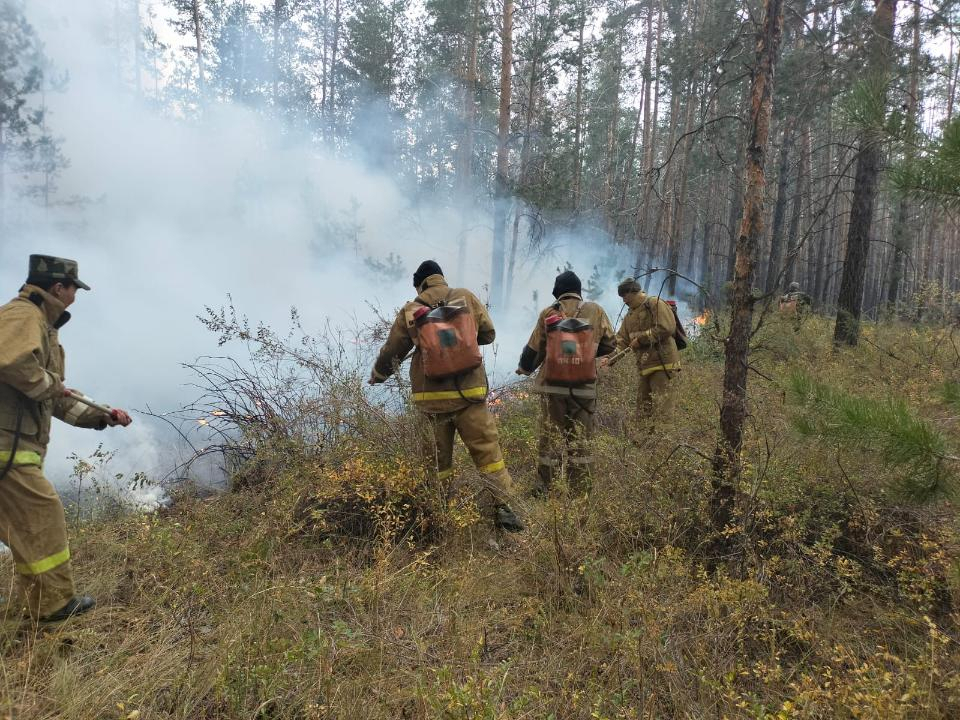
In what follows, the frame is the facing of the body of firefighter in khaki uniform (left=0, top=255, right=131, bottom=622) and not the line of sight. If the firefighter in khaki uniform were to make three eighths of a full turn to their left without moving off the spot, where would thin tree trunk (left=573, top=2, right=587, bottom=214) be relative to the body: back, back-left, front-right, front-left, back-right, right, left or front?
right

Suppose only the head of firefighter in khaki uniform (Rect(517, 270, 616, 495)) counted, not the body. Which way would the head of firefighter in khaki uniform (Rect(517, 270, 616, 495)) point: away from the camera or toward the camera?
away from the camera

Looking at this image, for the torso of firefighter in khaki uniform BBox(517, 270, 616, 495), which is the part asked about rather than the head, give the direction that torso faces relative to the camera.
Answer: away from the camera

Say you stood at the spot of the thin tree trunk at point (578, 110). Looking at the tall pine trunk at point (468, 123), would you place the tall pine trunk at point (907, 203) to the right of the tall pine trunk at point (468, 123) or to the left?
left

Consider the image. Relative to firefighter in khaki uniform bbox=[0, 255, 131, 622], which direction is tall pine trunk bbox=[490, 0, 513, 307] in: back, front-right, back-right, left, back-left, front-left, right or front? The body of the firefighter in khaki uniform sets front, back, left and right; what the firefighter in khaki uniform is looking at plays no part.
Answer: front-left

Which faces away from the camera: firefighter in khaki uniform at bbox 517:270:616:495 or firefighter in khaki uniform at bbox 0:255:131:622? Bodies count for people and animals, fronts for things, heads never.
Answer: firefighter in khaki uniform at bbox 517:270:616:495

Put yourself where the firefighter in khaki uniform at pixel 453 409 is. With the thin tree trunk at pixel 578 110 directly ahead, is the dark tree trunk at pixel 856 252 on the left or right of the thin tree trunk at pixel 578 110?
right

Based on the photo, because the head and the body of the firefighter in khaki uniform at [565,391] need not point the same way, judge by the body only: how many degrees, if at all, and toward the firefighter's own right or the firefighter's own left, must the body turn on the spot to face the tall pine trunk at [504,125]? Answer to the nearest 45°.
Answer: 0° — they already face it

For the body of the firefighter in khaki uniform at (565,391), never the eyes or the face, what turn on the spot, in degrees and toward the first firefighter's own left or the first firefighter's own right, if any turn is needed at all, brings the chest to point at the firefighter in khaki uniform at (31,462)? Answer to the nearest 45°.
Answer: approximately 135° to the first firefighter's own left

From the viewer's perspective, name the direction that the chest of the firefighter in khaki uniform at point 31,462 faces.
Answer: to the viewer's right

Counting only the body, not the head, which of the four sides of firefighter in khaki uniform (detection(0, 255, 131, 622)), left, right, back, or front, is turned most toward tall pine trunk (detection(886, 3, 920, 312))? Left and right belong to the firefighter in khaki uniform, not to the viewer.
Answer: front

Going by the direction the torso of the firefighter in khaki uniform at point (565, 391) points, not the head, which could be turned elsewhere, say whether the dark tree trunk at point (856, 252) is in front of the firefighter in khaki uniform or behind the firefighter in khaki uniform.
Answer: in front

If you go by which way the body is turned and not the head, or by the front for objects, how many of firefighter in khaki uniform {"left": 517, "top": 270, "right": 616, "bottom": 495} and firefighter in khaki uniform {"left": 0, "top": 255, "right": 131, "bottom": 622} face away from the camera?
1

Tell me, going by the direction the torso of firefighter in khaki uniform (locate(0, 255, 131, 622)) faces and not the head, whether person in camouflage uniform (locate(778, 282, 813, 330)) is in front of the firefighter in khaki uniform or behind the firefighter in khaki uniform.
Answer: in front
